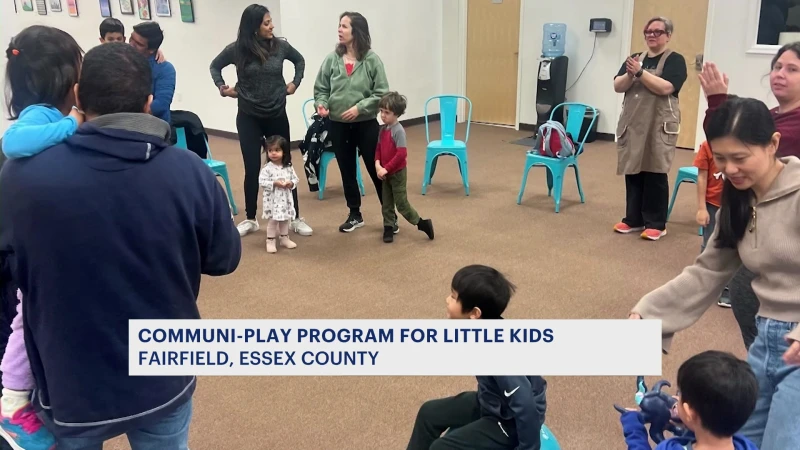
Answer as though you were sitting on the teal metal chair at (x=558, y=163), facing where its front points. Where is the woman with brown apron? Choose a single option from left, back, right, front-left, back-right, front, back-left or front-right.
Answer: left

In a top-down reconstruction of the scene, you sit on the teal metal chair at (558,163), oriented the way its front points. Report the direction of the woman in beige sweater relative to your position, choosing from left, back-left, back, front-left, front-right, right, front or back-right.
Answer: front-left

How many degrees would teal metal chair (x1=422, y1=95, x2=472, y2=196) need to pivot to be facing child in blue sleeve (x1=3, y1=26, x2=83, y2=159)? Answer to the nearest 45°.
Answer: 0° — it already faces them

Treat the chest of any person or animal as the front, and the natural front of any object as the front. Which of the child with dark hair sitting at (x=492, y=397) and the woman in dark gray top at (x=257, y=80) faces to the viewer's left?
the child with dark hair sitting

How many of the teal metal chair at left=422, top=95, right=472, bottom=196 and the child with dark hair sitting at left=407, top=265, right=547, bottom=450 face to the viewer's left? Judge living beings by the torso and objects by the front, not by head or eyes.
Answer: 1

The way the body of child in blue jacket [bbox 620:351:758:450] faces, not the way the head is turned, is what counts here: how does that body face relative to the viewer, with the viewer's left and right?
facing away from the viewer and to the left of the viewer

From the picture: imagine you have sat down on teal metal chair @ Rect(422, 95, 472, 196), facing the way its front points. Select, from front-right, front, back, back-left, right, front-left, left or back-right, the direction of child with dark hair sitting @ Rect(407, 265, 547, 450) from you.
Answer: front

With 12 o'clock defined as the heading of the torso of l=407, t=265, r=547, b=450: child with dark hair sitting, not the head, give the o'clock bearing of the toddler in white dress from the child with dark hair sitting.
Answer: The toddler in white dress is roughly at 2 o'clock from the child with dark hair sitting.

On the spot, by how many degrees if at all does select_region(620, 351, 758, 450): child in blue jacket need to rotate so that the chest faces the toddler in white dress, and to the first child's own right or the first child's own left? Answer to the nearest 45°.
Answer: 0° — they already face them

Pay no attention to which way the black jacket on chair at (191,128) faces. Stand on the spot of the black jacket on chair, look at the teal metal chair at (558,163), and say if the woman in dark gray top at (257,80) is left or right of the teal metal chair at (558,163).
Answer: right

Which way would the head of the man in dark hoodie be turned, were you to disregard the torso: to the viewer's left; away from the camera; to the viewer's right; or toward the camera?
away from the camera

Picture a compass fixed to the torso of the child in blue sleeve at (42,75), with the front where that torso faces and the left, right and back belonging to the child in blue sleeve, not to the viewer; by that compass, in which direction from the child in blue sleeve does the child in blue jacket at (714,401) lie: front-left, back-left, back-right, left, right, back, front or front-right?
right

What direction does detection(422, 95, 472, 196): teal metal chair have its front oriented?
toward the camera

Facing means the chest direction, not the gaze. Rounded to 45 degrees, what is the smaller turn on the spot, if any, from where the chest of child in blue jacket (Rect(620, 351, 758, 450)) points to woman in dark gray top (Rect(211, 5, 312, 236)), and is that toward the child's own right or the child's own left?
0° — they already face them

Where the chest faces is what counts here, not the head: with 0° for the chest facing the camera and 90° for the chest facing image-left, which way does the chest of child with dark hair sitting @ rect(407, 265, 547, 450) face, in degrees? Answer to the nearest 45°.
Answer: approximately 90°

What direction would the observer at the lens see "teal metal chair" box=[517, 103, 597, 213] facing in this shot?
facing the viewer and to the left of the viewer

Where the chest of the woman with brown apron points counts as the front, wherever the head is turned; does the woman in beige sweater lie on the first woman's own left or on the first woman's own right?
on the first woman's own left
